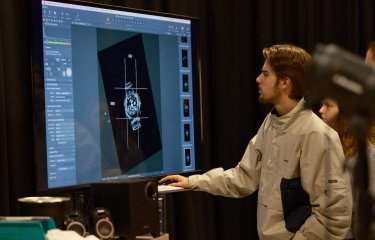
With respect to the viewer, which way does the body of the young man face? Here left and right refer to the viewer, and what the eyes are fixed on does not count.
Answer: facing the viewer and to the left of the viewer

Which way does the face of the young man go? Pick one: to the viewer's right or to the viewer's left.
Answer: to the viewer's left

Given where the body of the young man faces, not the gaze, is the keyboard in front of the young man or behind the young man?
in front
